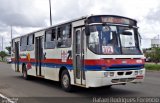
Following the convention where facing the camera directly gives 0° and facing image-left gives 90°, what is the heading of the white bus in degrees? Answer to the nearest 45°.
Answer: approximately 315°
